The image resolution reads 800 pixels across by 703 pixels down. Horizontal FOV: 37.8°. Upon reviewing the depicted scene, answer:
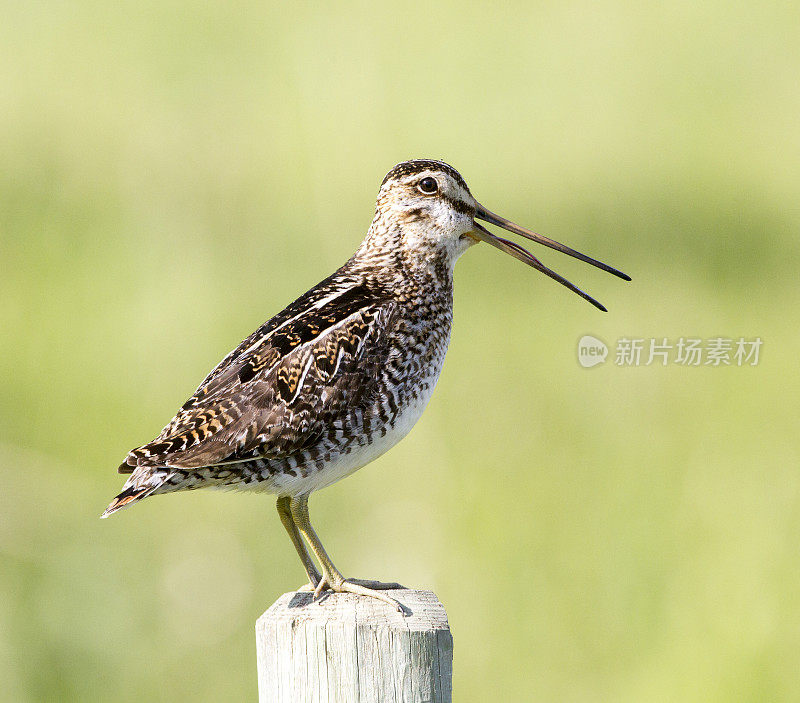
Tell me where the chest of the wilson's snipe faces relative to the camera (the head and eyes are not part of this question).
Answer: to the viewer's right
